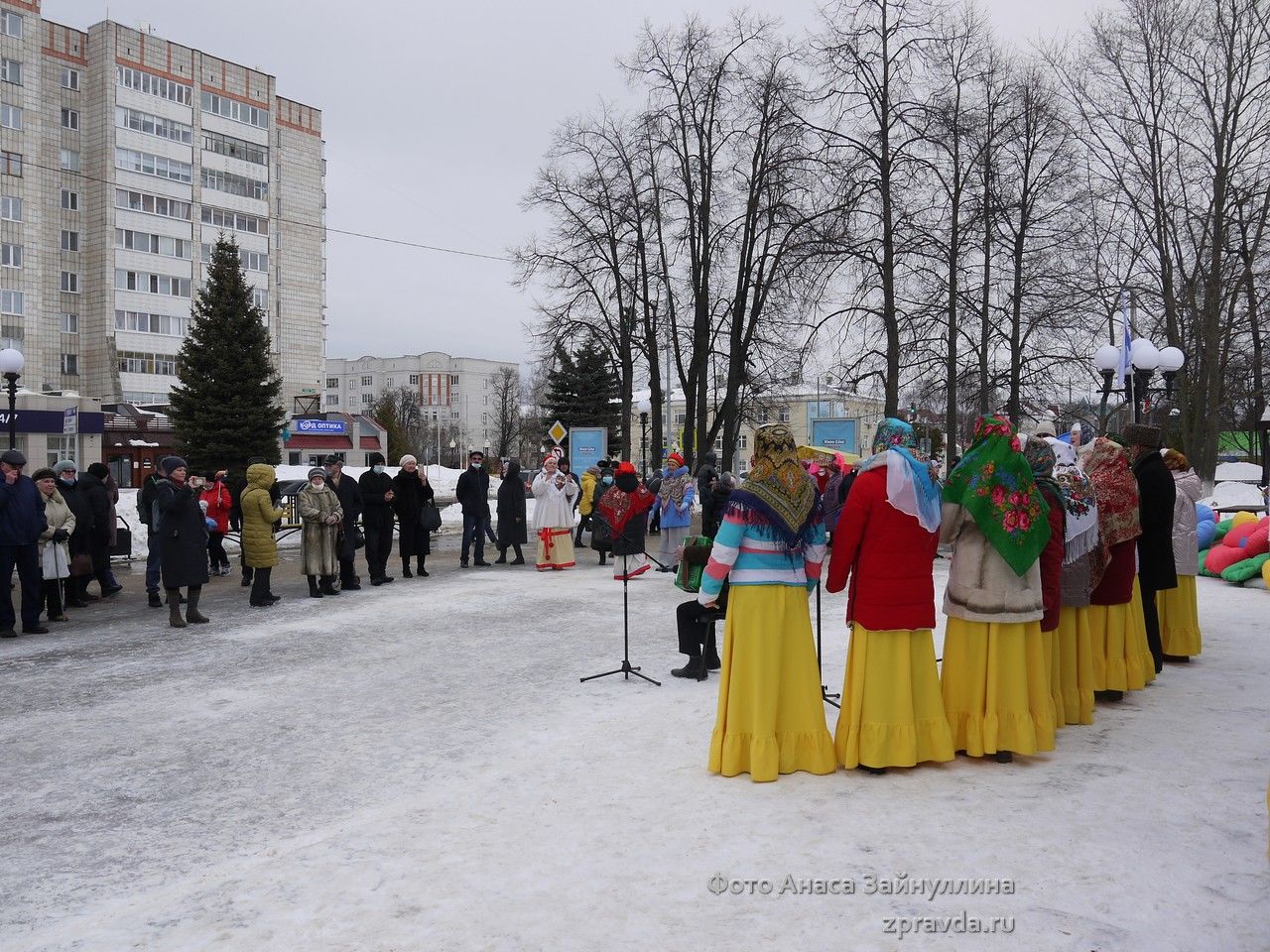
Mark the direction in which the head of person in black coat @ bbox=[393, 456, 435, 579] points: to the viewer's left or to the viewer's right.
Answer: to the viewer's right

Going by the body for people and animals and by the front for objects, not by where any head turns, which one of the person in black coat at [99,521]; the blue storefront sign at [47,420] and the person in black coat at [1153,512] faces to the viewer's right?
the person in black coat at [99,521]

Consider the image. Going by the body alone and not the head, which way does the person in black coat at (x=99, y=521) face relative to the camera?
to the viewer's right

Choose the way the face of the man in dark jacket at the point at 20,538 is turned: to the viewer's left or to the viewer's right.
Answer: to the viewer's right

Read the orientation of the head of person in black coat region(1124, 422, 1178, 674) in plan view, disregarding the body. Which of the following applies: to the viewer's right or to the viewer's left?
to the viewer's left

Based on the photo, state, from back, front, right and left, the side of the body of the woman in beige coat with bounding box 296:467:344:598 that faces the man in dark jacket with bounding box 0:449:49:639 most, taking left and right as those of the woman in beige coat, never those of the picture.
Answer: right

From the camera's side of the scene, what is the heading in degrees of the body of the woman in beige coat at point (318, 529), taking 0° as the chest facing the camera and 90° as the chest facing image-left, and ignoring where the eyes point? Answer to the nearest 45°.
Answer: approximately 315°

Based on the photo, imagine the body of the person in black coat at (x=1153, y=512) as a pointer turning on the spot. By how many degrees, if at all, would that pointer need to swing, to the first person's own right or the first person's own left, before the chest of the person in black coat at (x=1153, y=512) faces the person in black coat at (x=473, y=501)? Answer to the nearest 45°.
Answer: approximately 45° to the first person's own right

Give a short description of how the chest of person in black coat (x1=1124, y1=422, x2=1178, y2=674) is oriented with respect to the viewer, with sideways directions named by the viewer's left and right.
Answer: facing to the left of the viewer

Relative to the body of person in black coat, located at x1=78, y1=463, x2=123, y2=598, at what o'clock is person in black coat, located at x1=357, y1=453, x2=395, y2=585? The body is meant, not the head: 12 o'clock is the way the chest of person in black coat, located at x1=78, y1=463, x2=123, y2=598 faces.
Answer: person in black coat, located at x1=357, y1=453, x2=395, y2=585 is roughly at 12 o'clock from person in black coat, located at x1=78, y1=463, x2=123, y2=598.

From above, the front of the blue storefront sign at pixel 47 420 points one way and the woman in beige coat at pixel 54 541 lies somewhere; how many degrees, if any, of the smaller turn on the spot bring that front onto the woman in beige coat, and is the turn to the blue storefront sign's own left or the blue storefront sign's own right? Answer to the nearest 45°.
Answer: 0° — it already faces them
